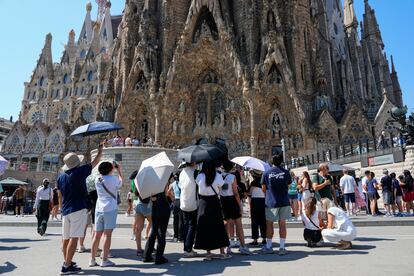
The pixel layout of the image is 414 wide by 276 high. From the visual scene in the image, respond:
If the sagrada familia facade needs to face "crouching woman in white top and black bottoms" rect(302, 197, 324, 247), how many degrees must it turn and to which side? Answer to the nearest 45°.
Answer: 0° — it already faces them

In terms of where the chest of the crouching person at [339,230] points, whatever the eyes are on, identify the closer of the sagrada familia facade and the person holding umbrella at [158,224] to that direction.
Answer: the person holding umbrella

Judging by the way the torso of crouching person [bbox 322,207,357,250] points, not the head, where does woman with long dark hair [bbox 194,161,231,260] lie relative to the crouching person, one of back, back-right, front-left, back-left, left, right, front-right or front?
front-left

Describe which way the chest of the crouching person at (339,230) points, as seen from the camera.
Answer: to the viewer's left

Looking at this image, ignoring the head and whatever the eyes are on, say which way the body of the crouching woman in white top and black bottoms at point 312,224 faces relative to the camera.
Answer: away from the camera

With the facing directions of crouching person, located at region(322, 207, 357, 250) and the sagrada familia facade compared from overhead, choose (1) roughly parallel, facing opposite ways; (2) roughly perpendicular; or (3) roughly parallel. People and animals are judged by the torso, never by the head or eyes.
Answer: roughly perpendicular

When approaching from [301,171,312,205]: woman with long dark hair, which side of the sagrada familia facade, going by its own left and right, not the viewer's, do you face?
front

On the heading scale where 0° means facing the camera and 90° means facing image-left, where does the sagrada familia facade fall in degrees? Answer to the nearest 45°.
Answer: approximately 0°

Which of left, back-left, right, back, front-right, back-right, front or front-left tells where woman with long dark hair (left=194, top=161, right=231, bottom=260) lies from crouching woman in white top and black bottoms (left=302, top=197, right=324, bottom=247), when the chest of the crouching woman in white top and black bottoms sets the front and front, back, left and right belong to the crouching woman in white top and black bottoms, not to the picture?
back-left
